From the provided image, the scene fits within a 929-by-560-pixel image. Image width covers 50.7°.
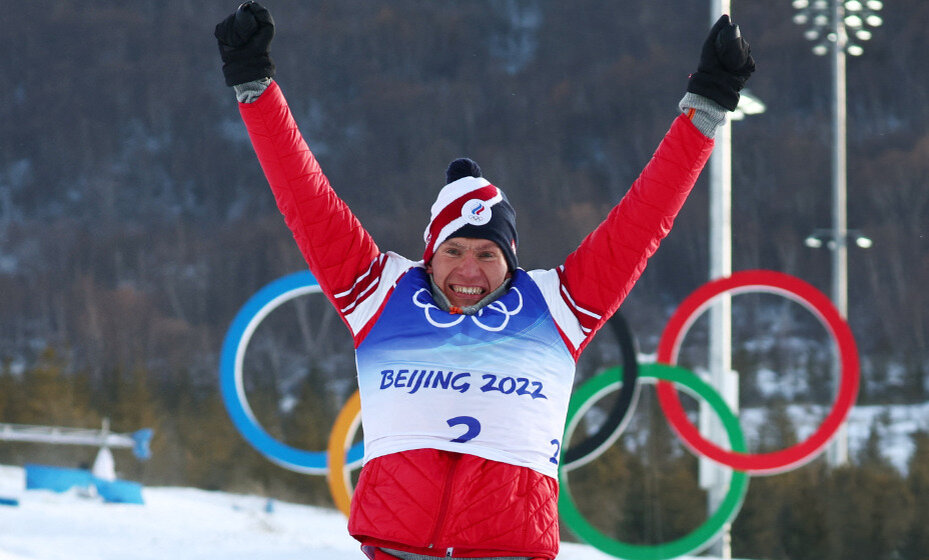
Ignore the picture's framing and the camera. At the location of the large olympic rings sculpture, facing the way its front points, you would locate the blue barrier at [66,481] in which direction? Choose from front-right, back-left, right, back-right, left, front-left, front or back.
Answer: back-right

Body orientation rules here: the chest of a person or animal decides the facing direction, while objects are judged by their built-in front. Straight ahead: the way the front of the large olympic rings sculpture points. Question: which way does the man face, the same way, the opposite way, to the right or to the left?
the same way

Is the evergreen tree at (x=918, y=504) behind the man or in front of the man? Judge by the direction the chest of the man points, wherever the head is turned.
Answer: behind

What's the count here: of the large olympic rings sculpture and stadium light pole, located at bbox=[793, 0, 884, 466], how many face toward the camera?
2

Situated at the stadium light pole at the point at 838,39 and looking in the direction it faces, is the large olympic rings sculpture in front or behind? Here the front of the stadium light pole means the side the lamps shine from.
in front

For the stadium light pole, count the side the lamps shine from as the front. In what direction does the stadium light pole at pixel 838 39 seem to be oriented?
toward the camera

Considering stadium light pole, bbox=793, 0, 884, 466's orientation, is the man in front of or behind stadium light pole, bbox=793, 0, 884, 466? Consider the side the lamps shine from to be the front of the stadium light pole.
in front

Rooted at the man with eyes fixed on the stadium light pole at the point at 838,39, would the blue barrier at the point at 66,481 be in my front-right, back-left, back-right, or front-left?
front-left

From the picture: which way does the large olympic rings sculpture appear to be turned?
toward the camera

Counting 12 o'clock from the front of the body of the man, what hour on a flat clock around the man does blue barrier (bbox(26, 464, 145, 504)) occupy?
The blue barrier is roughly at 5 o'clock from the man.

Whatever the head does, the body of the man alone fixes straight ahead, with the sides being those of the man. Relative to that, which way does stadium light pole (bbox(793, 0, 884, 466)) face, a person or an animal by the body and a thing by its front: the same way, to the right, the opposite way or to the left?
the same way

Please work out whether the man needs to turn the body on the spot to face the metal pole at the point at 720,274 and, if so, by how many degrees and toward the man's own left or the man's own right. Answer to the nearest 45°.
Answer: approximately 180°

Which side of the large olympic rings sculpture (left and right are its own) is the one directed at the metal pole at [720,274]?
back

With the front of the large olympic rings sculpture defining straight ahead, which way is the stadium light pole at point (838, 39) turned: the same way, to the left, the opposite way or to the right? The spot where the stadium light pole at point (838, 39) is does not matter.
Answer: the same way

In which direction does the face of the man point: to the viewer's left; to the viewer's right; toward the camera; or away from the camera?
toward the camera
